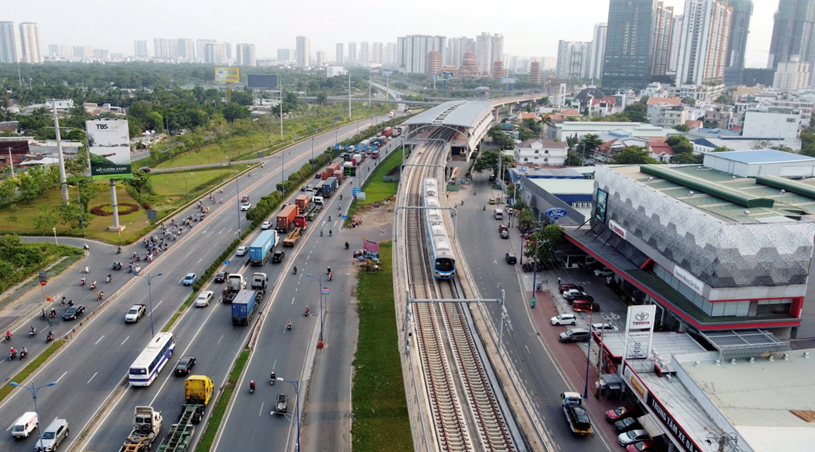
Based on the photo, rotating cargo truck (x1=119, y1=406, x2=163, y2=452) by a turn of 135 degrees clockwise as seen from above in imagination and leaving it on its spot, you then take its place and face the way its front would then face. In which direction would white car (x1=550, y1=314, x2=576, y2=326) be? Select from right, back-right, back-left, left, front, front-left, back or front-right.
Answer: left

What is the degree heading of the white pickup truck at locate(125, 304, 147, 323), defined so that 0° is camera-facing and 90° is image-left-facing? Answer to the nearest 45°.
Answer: approximately 45°

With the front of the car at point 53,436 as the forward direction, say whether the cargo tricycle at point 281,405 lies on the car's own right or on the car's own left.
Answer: on the car's own left

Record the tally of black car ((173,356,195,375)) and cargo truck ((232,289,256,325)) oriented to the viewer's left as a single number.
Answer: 0

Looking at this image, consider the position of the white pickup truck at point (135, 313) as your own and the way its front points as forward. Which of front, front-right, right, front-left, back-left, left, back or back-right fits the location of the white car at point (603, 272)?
back-left

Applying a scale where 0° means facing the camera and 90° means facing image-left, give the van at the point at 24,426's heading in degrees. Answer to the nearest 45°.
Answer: approximately 45°

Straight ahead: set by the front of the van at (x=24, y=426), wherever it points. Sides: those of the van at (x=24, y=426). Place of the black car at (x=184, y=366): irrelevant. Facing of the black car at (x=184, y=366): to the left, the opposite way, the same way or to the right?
the opposite way

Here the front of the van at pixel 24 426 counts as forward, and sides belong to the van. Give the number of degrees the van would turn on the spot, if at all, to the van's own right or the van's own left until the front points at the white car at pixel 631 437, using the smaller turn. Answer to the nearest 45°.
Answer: approximately 90° to the van's own left

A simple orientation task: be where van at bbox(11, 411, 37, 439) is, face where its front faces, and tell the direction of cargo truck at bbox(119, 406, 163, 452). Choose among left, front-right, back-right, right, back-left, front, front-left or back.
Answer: left

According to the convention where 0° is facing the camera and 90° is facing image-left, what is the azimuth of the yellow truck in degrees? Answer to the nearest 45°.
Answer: approximately 225°

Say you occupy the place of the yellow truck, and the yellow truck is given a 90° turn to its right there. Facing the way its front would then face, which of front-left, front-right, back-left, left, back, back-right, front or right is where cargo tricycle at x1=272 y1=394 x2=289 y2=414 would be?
front-left

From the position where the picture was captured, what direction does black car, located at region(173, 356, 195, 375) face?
facing away from the viewer and to the right of the viewer

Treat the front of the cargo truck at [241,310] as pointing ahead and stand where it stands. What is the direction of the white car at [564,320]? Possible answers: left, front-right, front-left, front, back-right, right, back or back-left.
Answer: front-right
